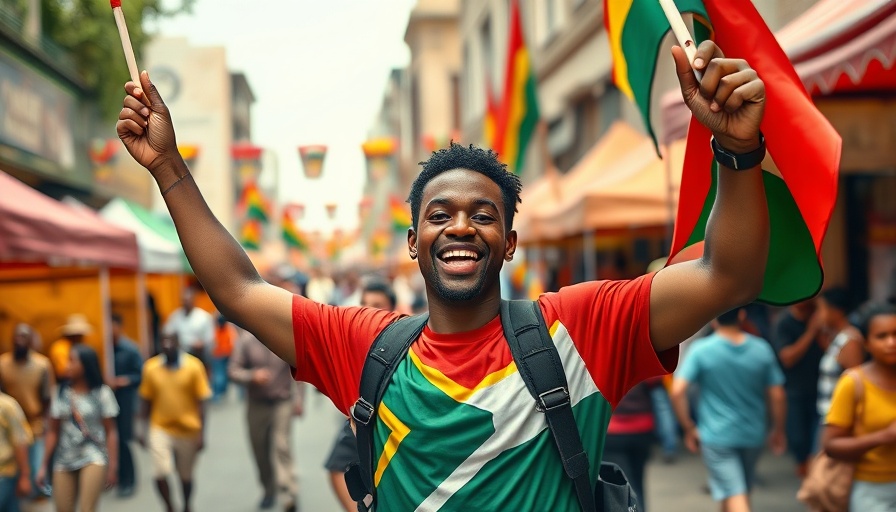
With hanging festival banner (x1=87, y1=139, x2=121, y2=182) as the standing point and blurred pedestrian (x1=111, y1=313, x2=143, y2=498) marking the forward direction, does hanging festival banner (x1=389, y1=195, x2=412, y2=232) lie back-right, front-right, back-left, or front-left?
back-left

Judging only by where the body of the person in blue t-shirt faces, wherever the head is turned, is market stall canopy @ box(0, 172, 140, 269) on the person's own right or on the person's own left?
on the person's own left

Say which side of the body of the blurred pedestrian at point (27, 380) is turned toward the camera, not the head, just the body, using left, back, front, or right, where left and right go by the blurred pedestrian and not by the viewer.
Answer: front

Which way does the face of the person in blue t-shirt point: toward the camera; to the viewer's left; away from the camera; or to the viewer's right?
away from the camera

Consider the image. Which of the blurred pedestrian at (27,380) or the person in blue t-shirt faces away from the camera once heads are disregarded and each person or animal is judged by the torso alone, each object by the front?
the person in blue t-shirt

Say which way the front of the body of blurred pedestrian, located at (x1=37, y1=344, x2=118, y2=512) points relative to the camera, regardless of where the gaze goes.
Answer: toward the camera

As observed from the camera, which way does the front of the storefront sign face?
facing the viewer and to the right of the viewer

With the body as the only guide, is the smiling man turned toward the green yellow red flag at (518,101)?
no

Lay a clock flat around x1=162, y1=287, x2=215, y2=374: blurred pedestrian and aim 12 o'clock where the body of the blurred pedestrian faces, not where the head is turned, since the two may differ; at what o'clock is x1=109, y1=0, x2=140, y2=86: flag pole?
The flag pole is roughly at 12 o'clock from the blurred pedestrian.

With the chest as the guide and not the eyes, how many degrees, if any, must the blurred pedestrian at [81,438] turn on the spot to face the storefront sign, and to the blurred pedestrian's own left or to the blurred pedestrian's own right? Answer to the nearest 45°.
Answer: approximately 180°

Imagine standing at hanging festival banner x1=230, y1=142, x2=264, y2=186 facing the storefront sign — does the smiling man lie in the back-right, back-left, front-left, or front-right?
front-left

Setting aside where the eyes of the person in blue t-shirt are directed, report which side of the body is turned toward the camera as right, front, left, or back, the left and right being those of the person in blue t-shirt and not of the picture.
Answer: back
